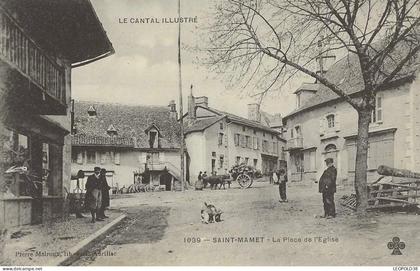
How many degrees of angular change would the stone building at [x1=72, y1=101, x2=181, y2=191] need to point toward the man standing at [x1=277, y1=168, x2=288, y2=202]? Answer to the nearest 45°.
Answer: approximately 45° to its left

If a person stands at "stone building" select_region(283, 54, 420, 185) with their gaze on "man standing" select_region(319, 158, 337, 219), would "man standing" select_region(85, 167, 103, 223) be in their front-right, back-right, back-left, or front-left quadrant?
front-right

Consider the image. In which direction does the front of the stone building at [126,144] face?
toward the camera

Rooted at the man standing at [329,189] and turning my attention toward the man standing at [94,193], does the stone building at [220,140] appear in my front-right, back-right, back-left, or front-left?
front-right

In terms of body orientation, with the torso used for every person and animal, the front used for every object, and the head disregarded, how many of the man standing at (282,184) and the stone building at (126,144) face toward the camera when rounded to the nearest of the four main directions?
2

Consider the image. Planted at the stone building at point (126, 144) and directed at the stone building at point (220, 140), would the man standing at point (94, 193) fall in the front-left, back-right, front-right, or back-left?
back-right

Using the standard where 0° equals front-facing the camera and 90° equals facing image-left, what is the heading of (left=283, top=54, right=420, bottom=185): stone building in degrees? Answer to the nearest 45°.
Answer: approximately 45°

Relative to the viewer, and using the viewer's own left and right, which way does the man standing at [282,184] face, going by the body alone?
facing the viewer

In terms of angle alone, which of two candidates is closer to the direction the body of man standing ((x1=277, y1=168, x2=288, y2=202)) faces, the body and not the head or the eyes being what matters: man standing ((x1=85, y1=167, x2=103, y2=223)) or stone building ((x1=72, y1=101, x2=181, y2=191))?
the man standing
